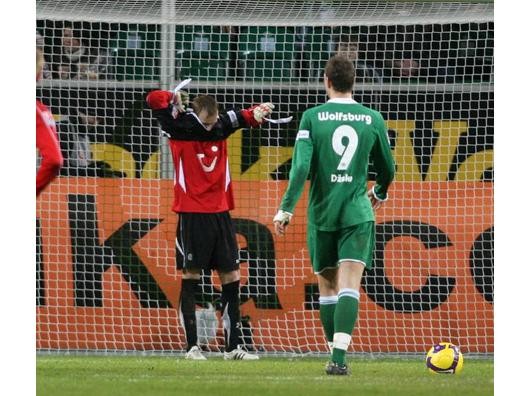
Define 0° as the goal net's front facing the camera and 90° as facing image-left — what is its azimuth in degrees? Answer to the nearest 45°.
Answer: approximately 0°

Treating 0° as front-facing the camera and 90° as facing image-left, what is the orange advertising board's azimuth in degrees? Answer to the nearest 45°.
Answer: approximately 0°

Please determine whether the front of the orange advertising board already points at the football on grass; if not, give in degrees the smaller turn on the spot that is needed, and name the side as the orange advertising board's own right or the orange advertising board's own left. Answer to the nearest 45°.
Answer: approximately 45° to the orange advertising board's own left
